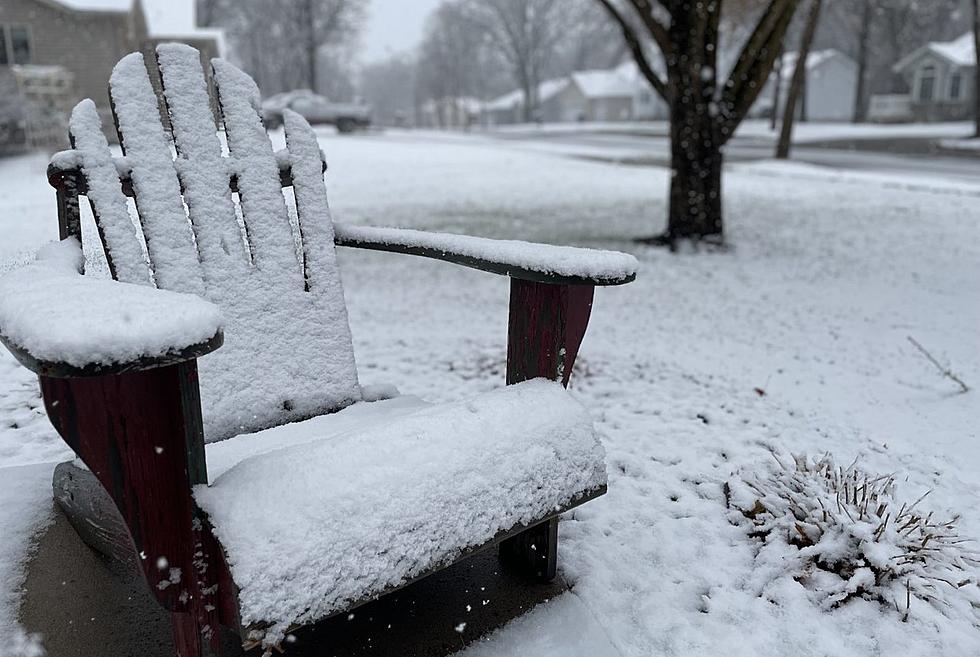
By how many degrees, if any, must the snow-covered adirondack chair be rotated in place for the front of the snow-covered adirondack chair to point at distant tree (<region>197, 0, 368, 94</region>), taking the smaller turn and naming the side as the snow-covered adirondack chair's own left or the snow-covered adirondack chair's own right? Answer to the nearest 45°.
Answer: approximately 135° to the snow-covered adirondack chair's own left

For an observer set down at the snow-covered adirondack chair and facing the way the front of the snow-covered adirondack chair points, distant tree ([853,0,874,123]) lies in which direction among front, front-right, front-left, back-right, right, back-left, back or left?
left

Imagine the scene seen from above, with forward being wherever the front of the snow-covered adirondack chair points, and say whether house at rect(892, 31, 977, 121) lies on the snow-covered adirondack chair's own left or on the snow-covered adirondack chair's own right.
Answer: on the snow-covered adirondack chair's own left

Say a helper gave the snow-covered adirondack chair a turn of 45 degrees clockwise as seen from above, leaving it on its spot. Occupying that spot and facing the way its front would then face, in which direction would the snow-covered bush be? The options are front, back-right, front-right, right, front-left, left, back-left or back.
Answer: left

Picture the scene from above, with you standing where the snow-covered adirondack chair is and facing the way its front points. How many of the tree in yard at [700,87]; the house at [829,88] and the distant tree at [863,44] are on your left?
3

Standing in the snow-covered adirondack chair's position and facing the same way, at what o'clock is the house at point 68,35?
The house is roughly at 7 o'clock from the snow-covered adirondack chair.

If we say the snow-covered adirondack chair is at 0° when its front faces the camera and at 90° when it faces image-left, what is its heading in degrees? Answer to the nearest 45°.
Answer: approximately 315°
